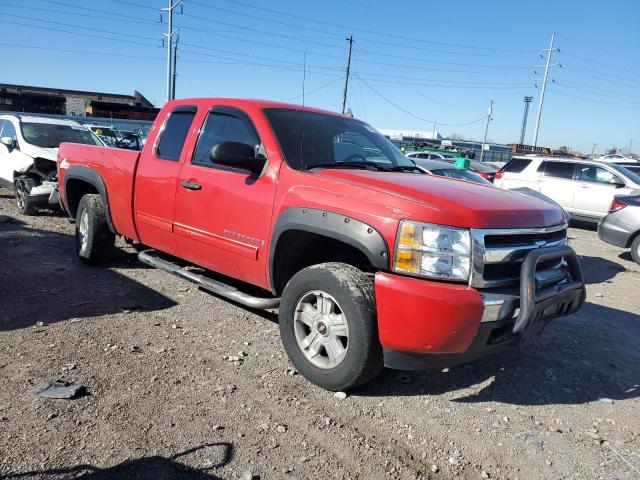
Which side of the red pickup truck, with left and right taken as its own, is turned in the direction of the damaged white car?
back

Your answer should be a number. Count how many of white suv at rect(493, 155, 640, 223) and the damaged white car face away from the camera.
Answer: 0

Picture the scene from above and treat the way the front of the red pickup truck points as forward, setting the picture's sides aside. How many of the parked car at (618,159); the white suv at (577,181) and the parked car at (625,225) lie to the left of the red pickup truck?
3

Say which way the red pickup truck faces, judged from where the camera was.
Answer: facing the viewer and to the right of the viewer

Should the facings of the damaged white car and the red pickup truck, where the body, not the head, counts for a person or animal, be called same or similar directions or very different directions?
same or similar directions

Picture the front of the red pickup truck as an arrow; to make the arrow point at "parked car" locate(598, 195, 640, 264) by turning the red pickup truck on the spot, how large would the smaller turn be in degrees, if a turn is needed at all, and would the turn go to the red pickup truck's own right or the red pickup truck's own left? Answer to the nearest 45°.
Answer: approximately 90° to the red pickup truck's own left

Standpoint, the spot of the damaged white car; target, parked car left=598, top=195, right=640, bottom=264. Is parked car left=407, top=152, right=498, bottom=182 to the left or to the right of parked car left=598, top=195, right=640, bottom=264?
left

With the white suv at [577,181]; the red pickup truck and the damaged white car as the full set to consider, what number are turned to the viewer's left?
0

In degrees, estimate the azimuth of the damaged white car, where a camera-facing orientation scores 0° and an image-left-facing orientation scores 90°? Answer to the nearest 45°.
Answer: approximately 315°
